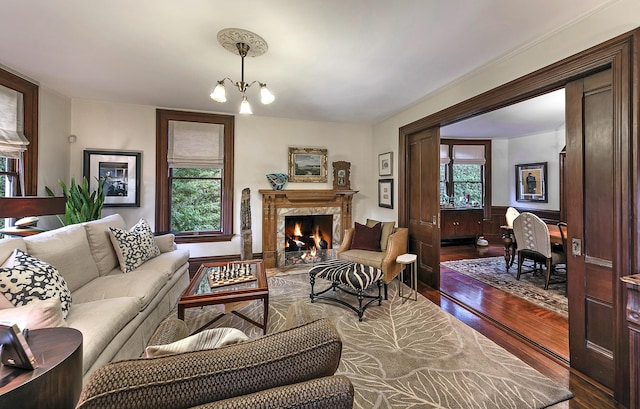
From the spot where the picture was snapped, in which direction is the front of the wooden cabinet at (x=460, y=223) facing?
facing the viewer

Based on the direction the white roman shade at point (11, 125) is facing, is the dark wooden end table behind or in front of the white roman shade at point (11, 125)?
in front

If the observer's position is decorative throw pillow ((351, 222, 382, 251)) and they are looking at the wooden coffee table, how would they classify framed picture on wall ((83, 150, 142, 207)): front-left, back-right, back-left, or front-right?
front-right

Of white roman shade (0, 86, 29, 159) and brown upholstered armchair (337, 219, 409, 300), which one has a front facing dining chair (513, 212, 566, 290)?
the white roman shade

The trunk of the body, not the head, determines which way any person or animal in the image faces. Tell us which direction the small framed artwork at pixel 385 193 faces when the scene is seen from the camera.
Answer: facing the viewer and to the left of the viewer

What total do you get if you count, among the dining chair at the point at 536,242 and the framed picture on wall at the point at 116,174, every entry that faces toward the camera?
1

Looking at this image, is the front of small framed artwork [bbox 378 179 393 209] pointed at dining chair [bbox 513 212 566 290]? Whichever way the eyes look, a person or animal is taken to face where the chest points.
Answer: no

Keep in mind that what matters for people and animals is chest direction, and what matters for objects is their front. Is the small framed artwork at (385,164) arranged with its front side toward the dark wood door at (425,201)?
no

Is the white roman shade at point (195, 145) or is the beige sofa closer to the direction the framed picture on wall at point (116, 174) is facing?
the beige sofa

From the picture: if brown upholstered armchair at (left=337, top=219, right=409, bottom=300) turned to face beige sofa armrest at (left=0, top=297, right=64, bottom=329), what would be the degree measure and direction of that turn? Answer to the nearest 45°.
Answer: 0° — it already faces it

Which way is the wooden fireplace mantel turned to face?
toward the camera

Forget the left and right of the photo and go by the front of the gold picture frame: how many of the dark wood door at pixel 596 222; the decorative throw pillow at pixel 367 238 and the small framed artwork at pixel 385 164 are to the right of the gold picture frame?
0

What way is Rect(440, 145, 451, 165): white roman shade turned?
toward the camera

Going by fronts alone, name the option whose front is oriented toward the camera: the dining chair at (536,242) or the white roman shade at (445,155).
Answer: the white roman shade

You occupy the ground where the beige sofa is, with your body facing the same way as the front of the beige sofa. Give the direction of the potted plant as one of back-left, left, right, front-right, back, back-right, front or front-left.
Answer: back-left

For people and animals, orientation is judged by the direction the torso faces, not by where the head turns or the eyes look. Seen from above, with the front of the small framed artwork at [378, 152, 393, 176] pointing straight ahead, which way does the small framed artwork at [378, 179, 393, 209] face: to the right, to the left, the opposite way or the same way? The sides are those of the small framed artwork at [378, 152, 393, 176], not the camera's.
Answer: the same way

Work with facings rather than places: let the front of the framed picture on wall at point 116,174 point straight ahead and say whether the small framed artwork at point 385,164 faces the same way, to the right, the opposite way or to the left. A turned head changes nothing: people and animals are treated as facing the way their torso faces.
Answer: to the right

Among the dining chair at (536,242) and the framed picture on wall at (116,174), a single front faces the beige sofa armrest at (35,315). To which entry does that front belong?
the framed picture on wall

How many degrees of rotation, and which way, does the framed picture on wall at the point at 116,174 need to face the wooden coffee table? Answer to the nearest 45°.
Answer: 0° — it already faces it

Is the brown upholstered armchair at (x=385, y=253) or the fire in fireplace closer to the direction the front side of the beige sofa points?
the brown upholstered armchair

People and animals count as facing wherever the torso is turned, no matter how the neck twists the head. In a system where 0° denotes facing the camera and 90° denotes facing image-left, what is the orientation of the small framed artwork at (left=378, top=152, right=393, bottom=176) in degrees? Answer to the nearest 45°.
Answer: approximately 45°
